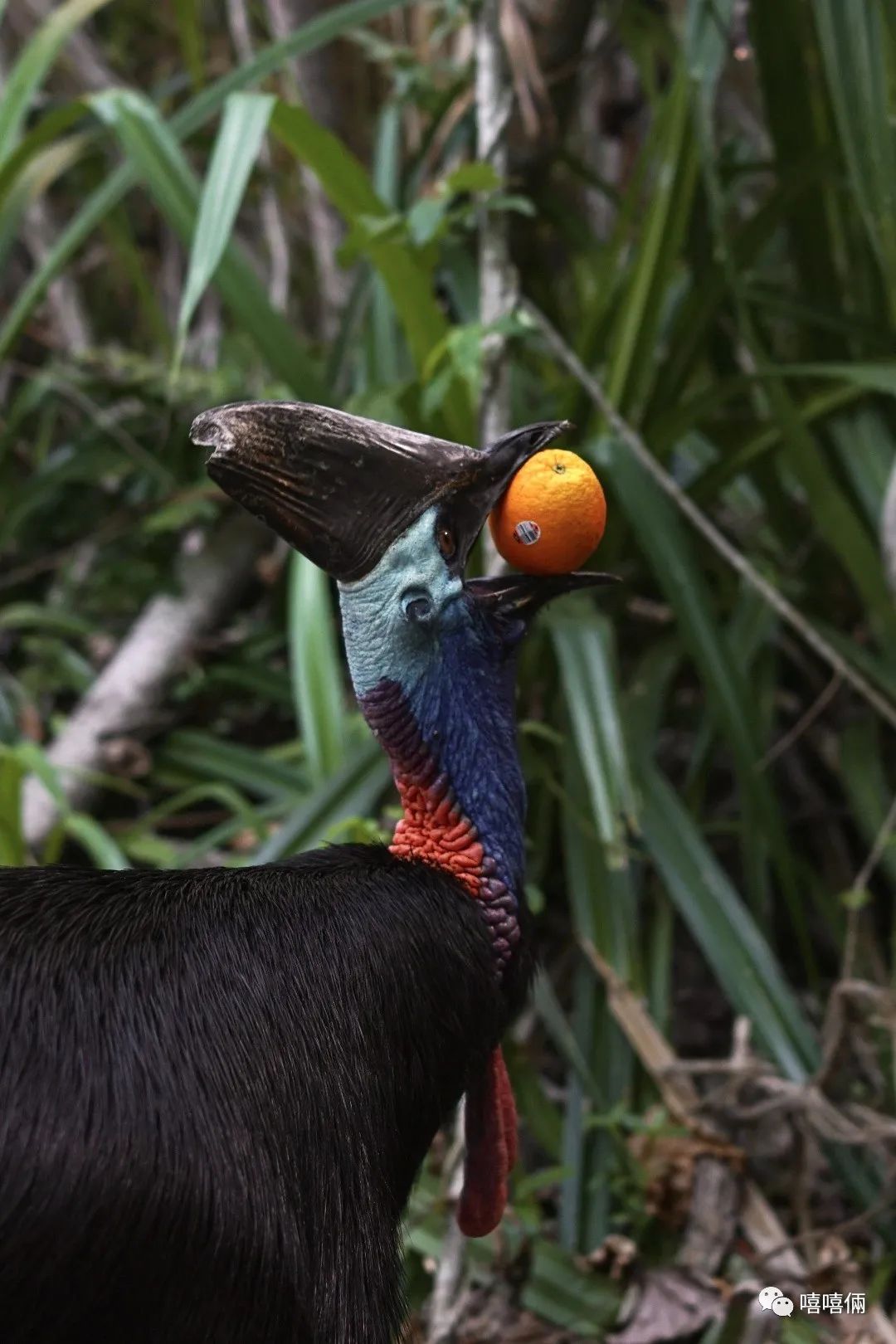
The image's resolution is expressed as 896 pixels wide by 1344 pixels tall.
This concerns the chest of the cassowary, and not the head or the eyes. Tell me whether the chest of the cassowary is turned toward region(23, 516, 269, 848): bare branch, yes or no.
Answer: no

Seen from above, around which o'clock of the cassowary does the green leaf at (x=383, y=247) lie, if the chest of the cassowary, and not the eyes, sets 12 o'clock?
The green leaf is roughly at 10 o'clock from the cassowary.

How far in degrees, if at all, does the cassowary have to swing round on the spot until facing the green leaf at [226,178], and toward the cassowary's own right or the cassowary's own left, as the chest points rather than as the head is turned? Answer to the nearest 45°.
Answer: approximately 45° to the cassowary's own left

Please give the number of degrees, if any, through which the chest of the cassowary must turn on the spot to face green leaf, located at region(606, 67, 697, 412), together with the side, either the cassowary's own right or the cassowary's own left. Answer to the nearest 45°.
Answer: approximately 45° to the cassowary's own left

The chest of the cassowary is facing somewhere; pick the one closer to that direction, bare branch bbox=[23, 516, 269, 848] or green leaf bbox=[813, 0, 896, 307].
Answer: the green leaf

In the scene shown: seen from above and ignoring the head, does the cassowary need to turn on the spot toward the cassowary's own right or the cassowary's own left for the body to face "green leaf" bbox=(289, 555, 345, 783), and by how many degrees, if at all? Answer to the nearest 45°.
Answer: approximately 90° to the cassowary's own left

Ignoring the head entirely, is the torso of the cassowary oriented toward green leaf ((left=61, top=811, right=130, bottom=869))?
no

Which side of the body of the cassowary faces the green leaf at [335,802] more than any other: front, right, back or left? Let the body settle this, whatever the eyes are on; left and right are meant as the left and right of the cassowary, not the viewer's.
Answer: left

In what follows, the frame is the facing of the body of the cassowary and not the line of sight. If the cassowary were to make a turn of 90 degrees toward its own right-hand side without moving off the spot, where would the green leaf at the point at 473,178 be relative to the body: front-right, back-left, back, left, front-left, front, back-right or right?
back-left

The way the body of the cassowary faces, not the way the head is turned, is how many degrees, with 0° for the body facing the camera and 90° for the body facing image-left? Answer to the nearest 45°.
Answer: approximately 270°

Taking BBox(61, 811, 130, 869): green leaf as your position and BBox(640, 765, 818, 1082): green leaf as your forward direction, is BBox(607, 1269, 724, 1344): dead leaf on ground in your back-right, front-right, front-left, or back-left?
front-right

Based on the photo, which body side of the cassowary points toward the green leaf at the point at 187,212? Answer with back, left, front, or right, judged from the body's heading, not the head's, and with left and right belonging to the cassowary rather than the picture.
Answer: left

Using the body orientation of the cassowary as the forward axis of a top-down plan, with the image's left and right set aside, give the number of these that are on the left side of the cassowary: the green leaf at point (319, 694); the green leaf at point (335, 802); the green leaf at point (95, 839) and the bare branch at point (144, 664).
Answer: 4
